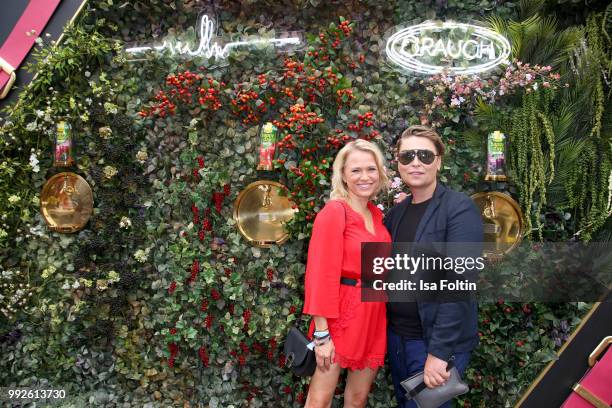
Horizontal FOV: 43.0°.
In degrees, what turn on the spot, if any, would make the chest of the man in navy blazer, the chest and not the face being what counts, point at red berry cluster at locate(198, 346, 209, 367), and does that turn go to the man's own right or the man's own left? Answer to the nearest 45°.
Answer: approximately 90° to the man's own right

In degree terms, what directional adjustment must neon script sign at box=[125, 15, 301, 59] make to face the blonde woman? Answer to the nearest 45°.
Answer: approximately 45° to its left

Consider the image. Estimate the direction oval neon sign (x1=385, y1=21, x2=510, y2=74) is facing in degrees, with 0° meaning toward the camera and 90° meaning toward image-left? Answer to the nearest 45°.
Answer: approximately 0°

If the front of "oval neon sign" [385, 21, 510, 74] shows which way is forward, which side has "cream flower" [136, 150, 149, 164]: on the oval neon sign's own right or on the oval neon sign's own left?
on the oval neon sign's own right

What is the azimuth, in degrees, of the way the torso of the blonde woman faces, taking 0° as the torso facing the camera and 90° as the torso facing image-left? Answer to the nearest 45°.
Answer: approximately 315°

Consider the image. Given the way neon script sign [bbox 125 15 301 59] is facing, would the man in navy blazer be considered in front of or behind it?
in front

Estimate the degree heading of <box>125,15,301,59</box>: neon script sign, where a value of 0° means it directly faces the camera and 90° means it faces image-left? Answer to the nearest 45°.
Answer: approximately 0°
